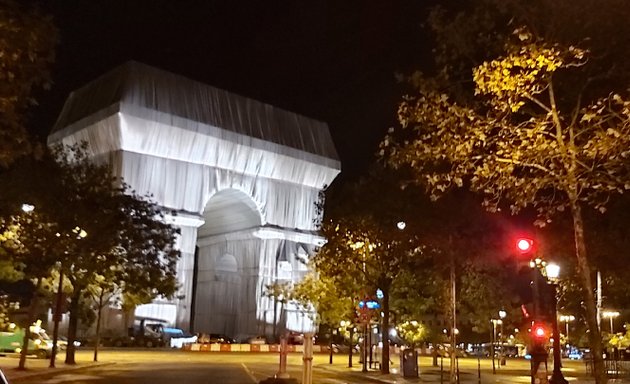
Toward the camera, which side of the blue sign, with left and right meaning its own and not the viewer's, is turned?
front

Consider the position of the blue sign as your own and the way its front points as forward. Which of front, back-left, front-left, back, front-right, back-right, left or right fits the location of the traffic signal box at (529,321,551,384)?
front

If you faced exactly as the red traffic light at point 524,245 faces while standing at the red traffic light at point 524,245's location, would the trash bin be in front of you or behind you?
behind

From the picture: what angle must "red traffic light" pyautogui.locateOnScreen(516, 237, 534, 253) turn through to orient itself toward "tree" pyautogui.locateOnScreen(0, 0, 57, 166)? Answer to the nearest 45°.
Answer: approximately 45° to its right

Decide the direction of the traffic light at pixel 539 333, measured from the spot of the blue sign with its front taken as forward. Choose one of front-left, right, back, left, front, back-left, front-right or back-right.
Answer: front

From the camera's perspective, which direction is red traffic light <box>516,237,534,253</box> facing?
toward the camera

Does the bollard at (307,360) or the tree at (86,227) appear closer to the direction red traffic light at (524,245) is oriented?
the bollard

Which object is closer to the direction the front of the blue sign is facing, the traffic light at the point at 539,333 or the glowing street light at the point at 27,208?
the traffic light

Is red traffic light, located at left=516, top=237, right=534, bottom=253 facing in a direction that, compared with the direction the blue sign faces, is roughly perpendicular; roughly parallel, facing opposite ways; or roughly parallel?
roughly parallel

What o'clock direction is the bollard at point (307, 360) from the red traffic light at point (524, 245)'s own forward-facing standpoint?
The bollard is roughly at 2 o'clock from the red traffic light.

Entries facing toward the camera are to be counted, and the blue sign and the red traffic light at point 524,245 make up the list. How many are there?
2
